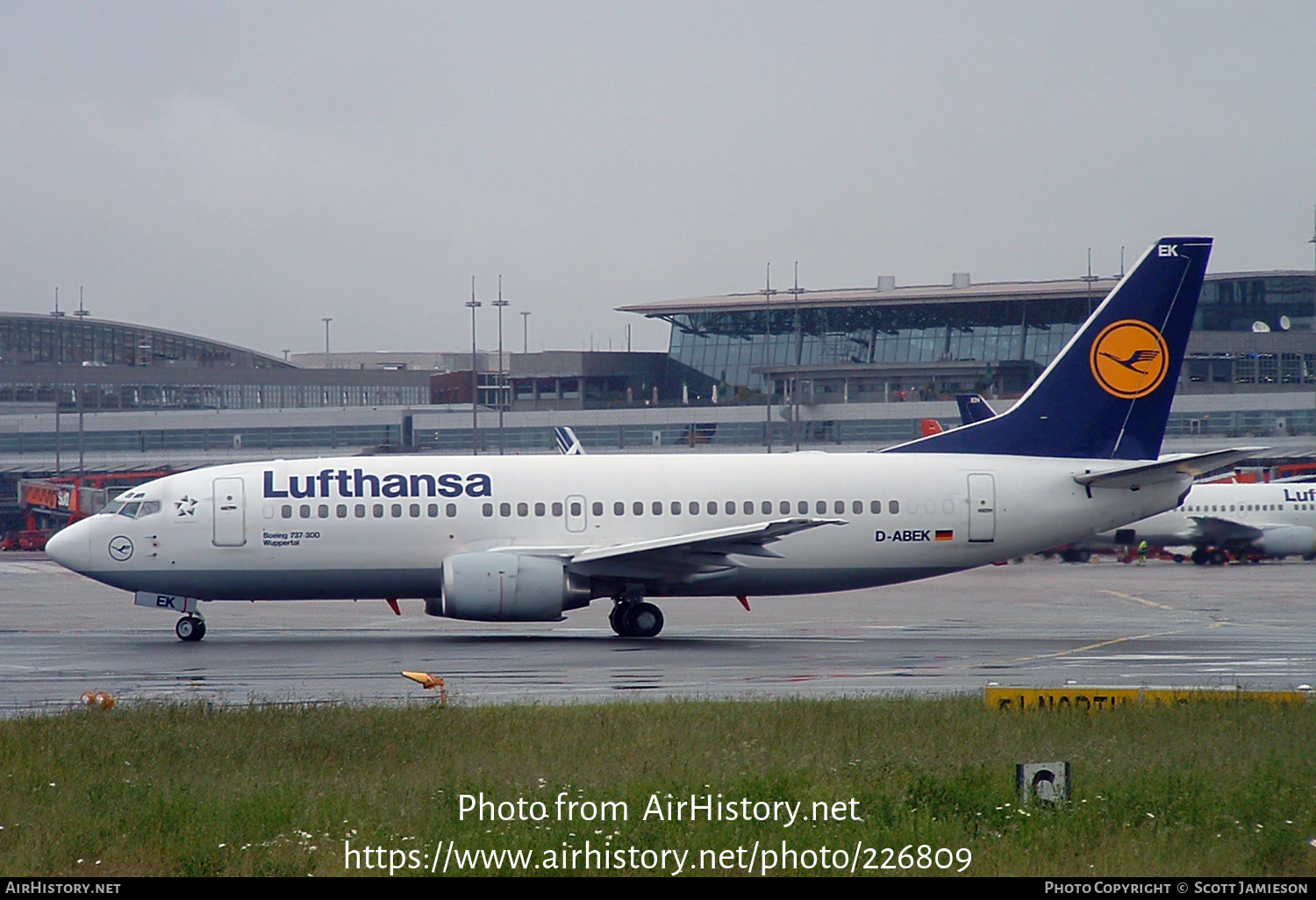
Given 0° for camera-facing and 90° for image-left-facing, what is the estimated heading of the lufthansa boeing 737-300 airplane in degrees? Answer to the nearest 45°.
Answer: approximately 90°
